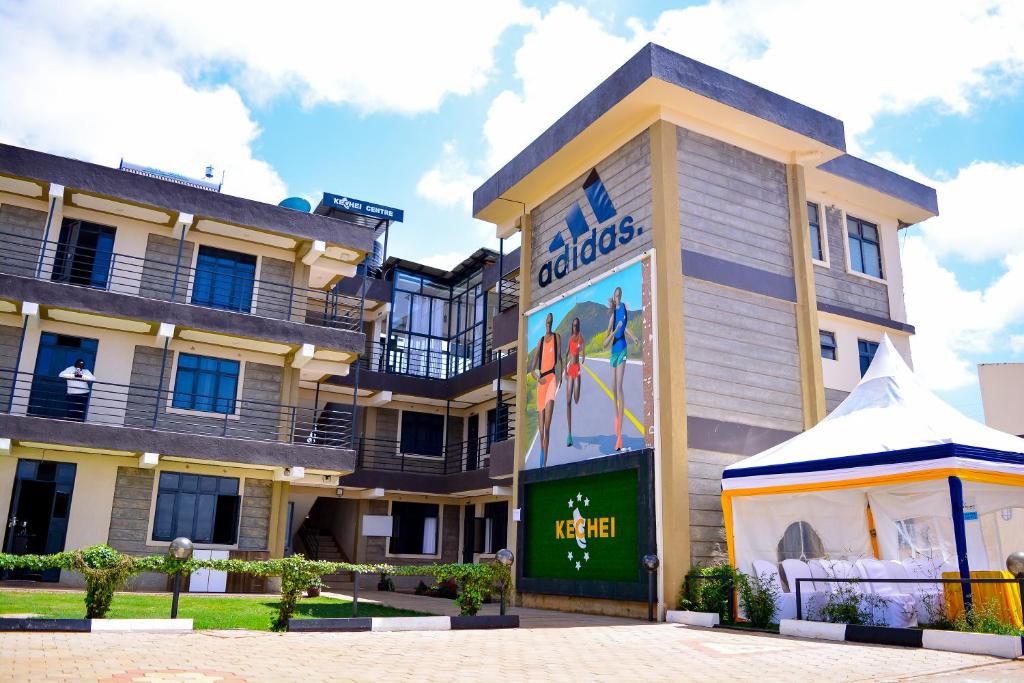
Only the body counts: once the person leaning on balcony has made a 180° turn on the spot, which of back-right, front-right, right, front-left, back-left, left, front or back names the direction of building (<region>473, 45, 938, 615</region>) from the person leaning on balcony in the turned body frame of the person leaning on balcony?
back-right

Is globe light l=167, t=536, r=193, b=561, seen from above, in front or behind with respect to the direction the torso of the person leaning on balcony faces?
in front

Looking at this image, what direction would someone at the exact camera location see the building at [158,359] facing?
facing the viewer and to the right of the viewer

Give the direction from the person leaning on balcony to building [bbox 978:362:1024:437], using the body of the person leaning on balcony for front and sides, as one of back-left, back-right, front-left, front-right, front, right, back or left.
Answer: left

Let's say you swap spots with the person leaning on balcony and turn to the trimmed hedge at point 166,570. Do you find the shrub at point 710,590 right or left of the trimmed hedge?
left

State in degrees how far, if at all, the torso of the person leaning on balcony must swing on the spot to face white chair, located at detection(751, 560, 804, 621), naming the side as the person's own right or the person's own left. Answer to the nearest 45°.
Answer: approximately 45° to the person's own left

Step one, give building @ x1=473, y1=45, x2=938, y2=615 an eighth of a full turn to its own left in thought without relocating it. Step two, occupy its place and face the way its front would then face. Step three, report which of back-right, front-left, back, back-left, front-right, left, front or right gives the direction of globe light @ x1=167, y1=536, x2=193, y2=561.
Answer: front-right

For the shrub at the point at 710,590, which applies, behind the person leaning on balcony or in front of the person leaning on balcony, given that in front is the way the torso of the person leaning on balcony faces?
in front

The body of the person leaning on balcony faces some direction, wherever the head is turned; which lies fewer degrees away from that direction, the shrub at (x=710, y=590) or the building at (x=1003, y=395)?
the shrub

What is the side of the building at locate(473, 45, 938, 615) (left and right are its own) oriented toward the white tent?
left

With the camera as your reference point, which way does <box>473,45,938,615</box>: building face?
facing the viewer and to the left of the viewer

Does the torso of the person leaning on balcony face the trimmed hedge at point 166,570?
yes
